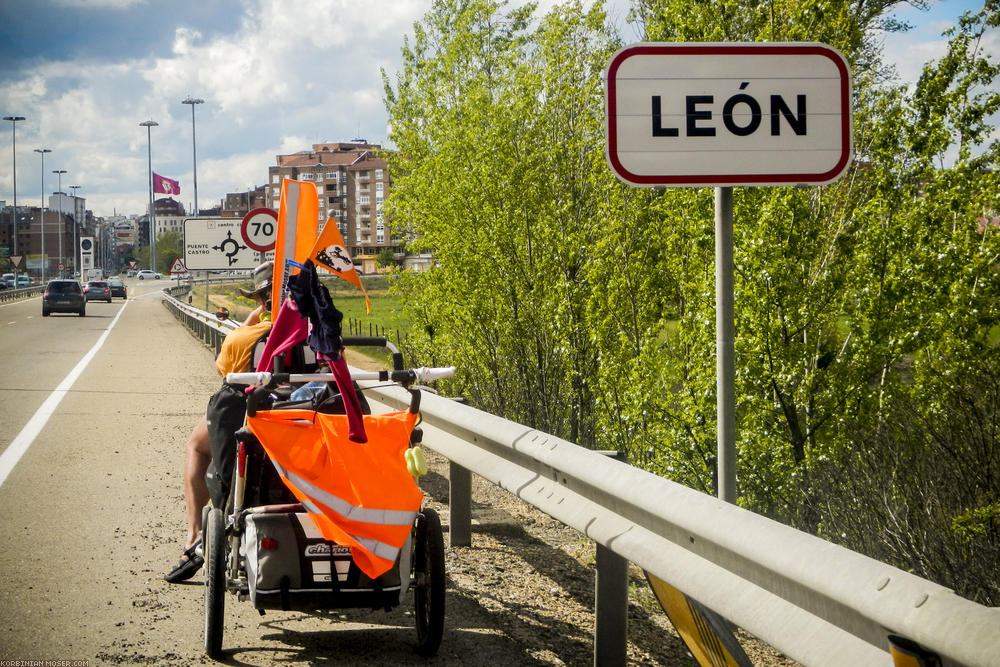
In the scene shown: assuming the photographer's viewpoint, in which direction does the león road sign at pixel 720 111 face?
facing the viewer

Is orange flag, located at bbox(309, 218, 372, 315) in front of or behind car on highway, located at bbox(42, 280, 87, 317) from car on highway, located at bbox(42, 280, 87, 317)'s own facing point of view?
behind

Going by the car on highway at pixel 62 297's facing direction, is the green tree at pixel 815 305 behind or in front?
behind

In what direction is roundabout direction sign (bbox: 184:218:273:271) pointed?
toward the camera

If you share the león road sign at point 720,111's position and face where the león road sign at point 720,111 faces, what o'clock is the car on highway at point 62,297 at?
The car on highway is roughly at 5 o'clock from the león road sign.

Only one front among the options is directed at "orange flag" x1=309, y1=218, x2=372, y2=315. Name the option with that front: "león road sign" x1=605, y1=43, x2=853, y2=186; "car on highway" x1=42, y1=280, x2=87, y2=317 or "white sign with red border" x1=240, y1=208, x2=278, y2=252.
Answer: the white sign with red border

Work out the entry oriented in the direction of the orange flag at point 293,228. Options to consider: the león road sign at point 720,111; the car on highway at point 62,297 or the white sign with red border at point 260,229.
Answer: the white sign with red border

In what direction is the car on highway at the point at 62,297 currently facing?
away from the camera

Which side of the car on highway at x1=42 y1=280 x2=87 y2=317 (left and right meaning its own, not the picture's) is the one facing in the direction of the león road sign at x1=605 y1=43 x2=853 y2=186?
back

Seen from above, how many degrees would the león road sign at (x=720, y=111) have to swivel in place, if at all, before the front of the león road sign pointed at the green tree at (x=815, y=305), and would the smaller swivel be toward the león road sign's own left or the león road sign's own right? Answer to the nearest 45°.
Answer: approximately 180°

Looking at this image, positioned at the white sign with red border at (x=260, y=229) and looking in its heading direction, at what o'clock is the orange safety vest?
The orange safety vest is roughly at 12 o'clock from the white sign with red border.

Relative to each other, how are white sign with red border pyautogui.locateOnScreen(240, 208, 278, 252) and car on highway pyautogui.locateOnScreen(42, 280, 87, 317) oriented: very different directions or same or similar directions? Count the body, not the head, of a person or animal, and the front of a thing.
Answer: very different directions
